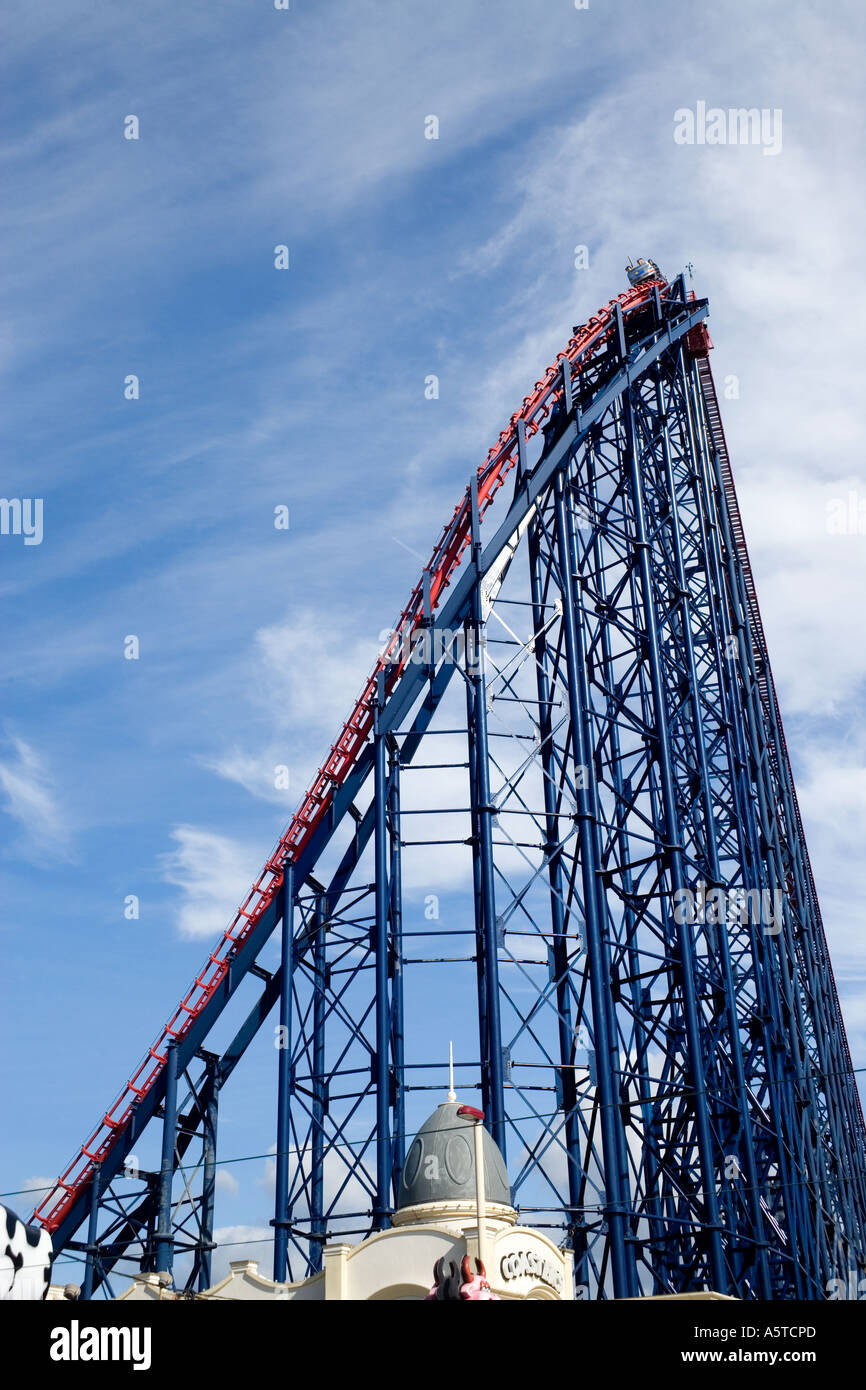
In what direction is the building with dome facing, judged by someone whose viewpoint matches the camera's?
facing the viewer and to the right of the viewer
